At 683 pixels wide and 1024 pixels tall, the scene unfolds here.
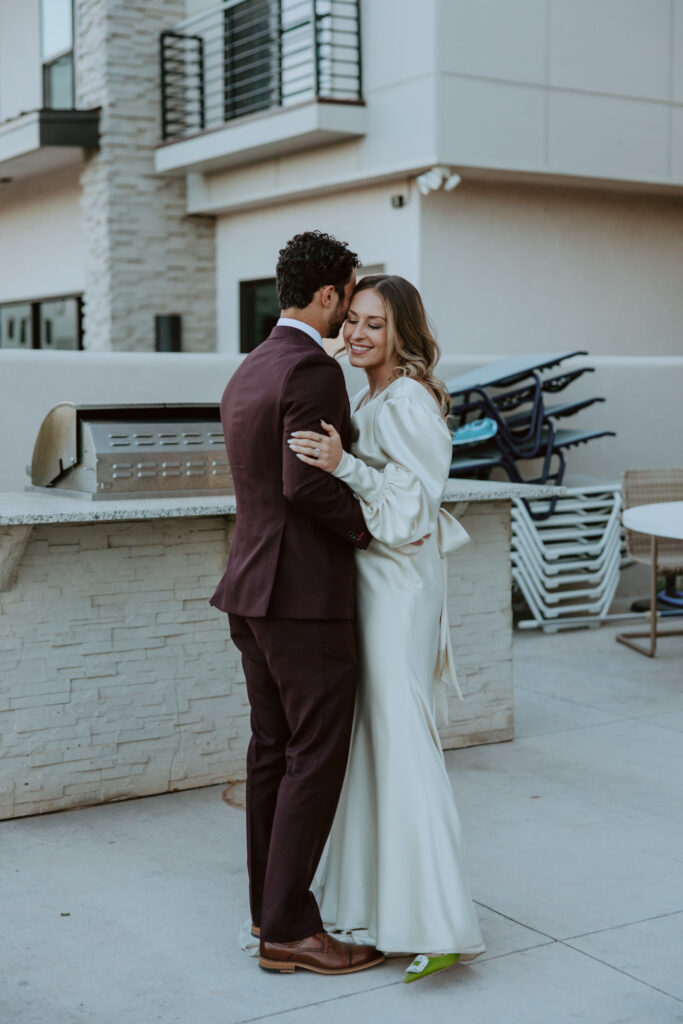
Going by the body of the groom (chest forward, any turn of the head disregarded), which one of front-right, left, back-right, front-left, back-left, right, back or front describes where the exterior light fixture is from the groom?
front-left

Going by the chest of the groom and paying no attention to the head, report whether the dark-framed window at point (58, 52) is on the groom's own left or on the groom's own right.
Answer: on the groom's own left

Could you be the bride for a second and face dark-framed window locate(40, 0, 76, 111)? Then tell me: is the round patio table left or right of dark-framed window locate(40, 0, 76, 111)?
right

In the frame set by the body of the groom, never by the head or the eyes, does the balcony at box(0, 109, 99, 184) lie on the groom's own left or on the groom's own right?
on the groom's own left

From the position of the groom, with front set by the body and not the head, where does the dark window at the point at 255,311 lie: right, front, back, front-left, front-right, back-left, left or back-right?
front-left

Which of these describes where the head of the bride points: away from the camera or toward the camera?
toward the camera

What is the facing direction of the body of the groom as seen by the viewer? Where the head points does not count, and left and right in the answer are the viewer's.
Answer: facing away from the viewer and to the right of the viewer
